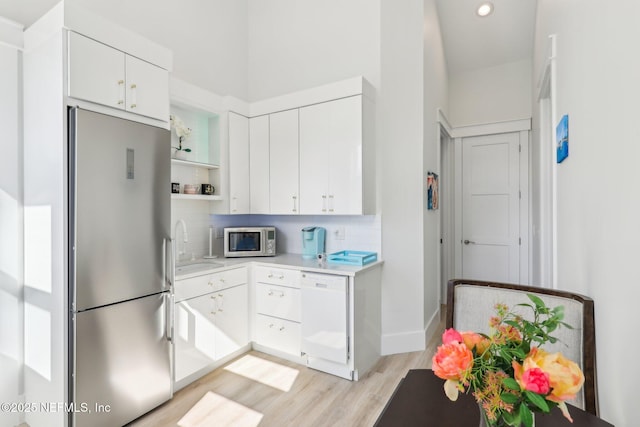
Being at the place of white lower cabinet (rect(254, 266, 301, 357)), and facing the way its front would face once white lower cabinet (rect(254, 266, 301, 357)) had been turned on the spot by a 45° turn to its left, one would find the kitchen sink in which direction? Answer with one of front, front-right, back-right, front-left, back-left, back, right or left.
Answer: right

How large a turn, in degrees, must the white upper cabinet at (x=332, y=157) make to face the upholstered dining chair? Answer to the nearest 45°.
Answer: approximately 90° to its left

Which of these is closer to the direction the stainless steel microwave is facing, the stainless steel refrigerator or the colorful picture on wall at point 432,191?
the stainless steel refrigerator

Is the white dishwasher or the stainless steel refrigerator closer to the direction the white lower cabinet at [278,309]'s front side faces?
the stainless steel refrigerator

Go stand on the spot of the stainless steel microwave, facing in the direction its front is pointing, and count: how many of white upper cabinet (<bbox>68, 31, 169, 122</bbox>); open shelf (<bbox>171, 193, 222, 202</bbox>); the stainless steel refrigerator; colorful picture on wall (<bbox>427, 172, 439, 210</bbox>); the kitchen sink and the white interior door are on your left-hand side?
2

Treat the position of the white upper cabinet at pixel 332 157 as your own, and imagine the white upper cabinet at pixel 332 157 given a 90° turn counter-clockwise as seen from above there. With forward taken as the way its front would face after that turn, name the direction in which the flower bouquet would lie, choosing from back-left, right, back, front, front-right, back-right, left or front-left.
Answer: front-right

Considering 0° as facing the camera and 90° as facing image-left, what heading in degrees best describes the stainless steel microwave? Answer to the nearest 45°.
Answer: approximately 0°

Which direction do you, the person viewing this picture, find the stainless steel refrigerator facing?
facing the viewer and to the right of the viewer
